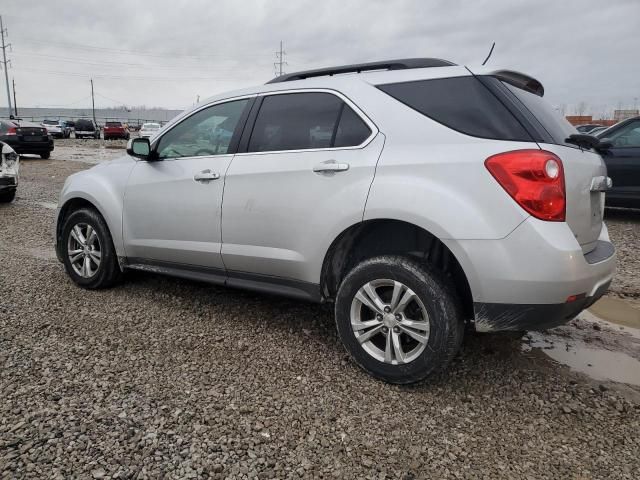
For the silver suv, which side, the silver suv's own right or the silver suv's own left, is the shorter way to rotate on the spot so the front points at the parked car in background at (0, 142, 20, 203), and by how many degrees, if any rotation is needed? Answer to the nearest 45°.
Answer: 0° — it already faces it

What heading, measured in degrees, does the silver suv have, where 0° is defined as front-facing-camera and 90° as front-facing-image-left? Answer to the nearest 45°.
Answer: approximately 135°

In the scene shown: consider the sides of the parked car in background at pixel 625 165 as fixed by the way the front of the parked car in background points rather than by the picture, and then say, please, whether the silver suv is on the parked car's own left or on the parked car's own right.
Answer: on the parked car's own left

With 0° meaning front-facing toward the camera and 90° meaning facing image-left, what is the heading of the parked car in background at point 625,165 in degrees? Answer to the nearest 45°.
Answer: approximately 90°

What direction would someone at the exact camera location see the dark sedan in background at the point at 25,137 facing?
facing away from the viewer and to the left of the viewer

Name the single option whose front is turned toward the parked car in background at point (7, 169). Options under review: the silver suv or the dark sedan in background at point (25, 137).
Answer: the silver suv

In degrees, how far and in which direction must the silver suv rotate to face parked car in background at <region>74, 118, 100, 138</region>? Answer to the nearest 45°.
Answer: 0° — it already faces it
